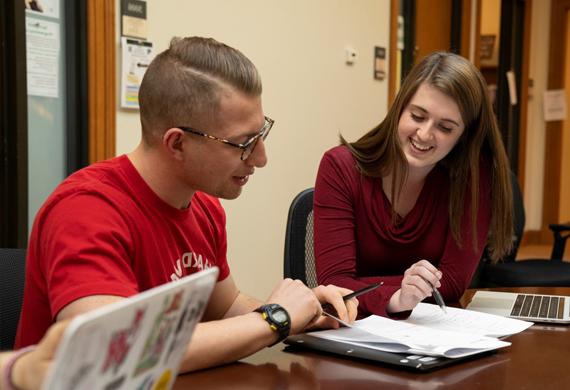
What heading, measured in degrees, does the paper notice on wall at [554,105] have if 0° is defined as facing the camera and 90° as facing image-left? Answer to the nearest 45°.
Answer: approximately 0°

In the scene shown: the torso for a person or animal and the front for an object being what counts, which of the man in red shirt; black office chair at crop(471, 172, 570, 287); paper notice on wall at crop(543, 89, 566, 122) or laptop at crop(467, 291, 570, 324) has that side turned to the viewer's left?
the laptop

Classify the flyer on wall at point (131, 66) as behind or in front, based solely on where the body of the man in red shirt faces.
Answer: behind

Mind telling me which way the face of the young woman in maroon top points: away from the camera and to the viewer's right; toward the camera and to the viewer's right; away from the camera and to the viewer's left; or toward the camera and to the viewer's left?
toward the camera and to the viewer's left

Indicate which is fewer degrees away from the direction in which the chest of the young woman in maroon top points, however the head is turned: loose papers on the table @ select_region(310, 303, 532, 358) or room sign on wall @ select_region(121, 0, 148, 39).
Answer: the loose papers on the table

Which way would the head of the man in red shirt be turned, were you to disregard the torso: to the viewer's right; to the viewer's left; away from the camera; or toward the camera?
to the viewer's right

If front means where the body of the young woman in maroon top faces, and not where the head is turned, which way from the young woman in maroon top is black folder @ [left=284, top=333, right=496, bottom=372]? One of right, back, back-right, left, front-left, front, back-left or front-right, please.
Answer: front

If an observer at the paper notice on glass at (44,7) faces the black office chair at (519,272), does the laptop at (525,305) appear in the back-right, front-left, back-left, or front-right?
front-right

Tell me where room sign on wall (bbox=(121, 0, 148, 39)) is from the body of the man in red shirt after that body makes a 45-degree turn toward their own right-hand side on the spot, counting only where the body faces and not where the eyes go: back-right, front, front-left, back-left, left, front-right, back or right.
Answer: back

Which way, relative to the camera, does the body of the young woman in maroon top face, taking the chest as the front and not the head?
toward the camera

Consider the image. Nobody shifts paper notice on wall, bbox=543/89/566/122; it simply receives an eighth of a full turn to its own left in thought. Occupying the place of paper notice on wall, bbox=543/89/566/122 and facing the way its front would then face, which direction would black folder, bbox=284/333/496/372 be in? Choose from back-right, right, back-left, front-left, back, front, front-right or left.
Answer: front-right

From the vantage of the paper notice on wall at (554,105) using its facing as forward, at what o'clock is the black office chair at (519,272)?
The black office chair is roughly at 12 o'clock from the paper notice on wall.
